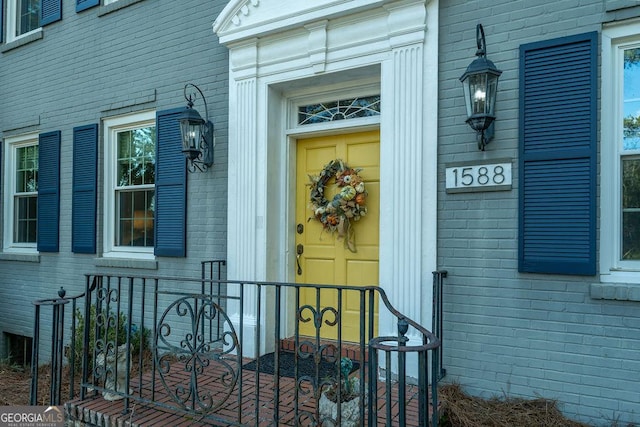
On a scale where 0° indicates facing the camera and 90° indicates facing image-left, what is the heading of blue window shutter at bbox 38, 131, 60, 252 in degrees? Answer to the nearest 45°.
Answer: approximately 45°

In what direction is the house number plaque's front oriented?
toward the camera

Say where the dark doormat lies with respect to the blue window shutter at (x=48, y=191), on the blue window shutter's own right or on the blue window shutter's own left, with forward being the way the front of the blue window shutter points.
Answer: on the blue window shutter's own left

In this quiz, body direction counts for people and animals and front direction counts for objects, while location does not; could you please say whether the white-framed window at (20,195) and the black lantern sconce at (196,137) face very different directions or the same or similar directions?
same or similar directions

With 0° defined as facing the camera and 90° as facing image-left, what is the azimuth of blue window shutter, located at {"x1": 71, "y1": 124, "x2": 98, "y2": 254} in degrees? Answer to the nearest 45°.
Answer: approximately 45°

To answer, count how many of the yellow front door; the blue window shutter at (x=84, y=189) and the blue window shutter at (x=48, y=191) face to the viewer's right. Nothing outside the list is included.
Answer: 0

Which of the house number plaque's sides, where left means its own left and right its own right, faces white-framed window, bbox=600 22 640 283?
left

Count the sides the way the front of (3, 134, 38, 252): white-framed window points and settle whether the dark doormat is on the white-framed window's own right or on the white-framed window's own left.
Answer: on the white-framed window's own left

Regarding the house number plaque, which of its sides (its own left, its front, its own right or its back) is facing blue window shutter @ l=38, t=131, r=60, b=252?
right

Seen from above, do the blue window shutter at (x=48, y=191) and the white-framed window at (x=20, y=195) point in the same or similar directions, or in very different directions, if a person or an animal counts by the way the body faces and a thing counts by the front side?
same or similar directions

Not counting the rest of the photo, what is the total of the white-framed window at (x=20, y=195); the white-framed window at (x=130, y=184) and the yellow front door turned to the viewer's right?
0

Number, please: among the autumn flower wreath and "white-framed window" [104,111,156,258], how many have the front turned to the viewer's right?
0
